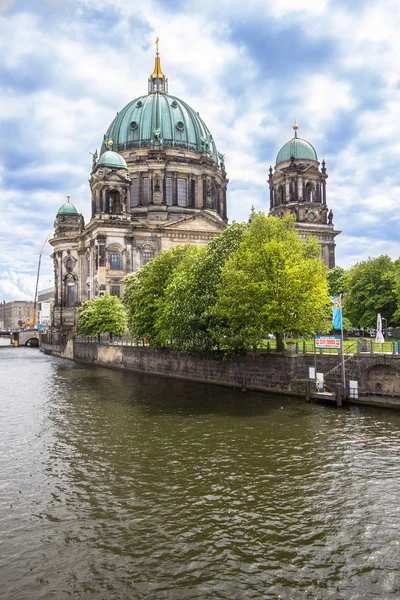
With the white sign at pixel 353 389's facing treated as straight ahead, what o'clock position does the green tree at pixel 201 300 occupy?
The green tree is roughly at 4 o'clock from the white sign.

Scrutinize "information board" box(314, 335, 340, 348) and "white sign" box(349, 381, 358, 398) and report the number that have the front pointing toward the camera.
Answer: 2

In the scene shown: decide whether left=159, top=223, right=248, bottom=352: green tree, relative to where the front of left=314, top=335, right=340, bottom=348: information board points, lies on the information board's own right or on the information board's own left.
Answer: on the information board's own right

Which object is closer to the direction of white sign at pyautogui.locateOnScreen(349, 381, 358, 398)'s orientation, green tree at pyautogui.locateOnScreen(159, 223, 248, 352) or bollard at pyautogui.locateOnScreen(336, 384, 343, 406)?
the bollard

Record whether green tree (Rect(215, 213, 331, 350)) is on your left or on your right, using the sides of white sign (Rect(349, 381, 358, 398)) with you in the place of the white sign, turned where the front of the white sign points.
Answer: on your right

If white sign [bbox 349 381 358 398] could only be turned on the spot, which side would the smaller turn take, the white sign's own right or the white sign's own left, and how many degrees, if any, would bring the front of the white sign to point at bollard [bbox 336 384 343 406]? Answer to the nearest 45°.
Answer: approximately 45° to the white sign's own right

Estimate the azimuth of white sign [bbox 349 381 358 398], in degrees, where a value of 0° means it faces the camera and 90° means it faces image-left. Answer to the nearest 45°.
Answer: approximately 0°
